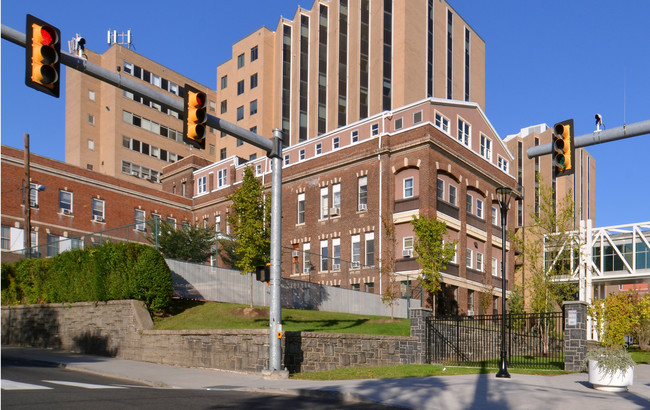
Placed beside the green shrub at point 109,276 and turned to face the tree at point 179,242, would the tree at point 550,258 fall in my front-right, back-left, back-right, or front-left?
front-right

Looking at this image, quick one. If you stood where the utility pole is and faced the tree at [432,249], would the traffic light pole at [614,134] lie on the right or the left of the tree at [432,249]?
right

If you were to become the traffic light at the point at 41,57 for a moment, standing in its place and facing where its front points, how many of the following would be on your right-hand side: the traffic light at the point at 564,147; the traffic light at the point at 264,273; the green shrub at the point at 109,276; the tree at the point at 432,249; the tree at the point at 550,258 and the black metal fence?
0

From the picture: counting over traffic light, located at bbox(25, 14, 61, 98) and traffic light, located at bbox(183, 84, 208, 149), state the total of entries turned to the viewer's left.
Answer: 0

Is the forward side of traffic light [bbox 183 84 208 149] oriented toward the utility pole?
no

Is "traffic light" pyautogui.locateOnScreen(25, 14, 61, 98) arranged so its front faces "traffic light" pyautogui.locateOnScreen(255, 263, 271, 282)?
no

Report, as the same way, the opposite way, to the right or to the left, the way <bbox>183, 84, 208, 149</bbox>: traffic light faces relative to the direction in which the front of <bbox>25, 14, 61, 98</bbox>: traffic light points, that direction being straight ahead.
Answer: the same way

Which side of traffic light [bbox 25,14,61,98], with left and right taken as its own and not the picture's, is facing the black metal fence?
left

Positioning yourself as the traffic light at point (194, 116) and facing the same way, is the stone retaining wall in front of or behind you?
behind

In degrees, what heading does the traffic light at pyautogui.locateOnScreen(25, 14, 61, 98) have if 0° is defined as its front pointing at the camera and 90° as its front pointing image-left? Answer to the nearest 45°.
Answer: approximately 315°

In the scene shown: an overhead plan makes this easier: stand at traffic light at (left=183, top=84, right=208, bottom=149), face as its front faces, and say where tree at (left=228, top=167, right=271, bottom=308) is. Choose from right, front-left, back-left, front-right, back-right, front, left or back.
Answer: back-left
